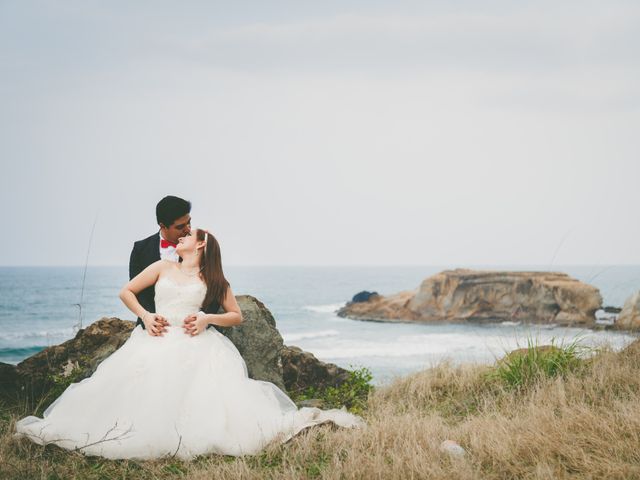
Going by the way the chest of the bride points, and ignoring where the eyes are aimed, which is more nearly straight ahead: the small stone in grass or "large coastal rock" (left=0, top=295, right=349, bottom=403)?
the small stone in grass

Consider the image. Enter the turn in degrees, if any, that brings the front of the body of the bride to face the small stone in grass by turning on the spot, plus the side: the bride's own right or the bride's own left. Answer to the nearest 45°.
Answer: approximately 90° to the bride's own left

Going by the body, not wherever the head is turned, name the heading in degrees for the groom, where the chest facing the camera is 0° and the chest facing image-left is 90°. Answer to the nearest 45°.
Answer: approximately 315°

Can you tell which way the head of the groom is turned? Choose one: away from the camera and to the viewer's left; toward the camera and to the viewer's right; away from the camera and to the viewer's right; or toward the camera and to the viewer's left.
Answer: toward the camera and to the viewer's right

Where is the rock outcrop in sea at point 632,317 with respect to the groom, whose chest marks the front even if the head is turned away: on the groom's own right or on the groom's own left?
on the groom's own left

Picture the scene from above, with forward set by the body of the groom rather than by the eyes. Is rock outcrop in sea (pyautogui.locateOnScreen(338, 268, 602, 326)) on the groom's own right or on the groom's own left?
on the groom's own left
